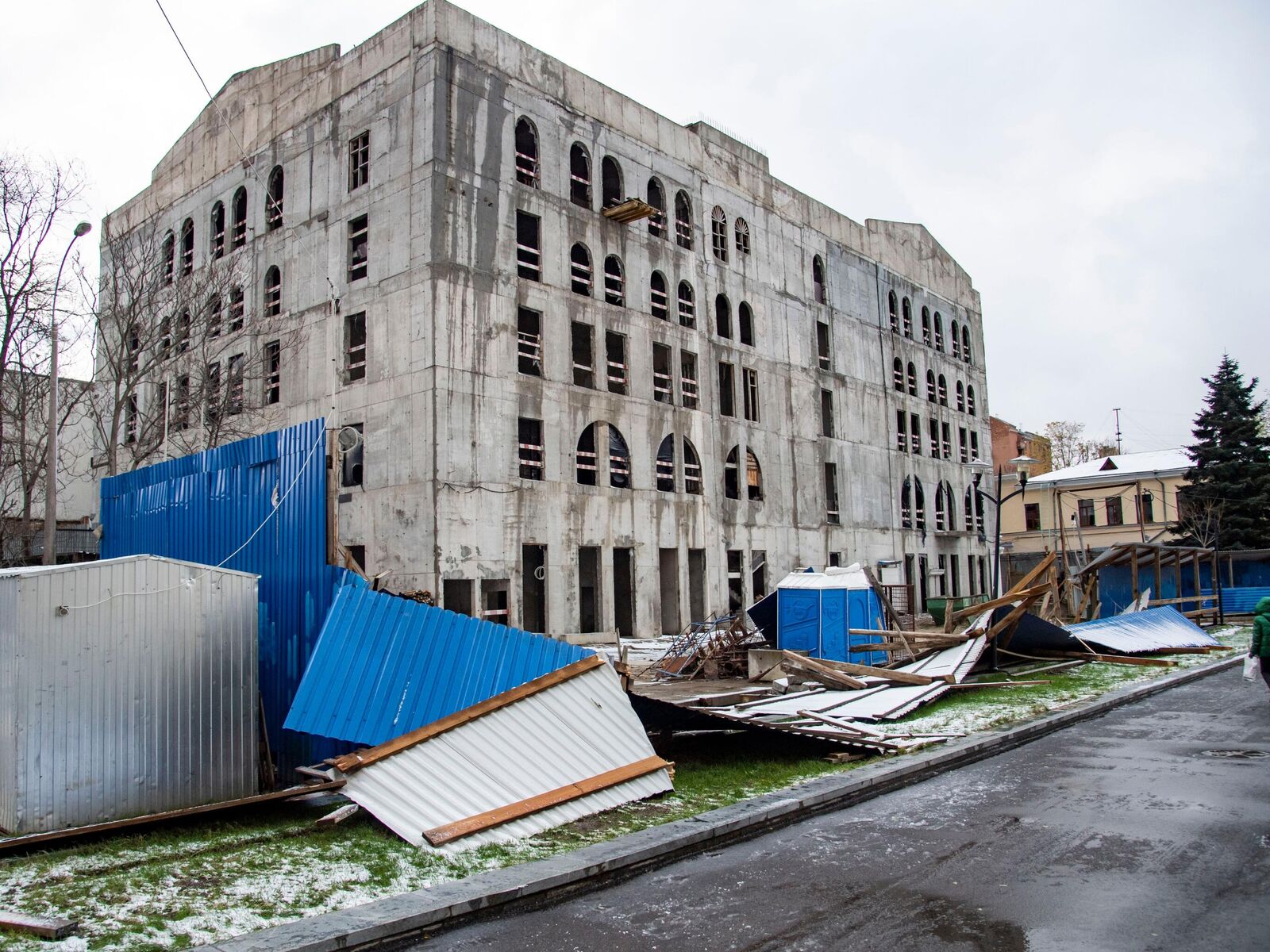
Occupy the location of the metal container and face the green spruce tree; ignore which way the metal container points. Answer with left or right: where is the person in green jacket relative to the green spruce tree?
right
